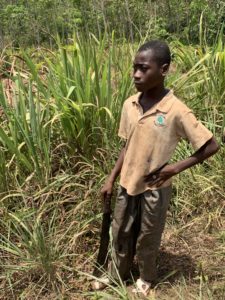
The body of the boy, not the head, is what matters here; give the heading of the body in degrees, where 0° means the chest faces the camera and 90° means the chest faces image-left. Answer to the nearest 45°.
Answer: approximately 45°
